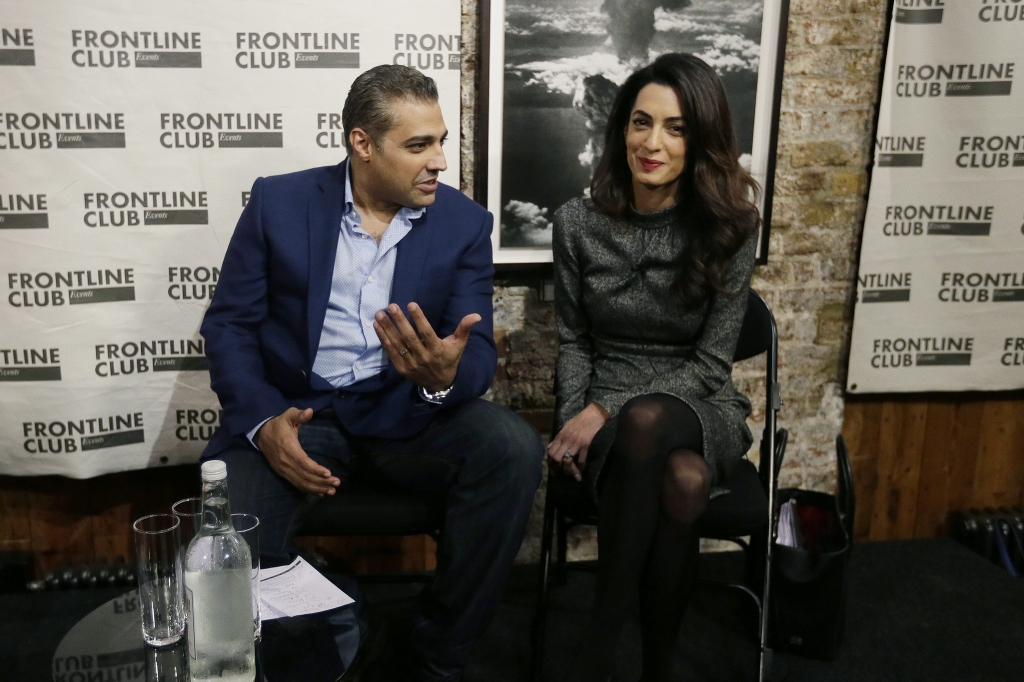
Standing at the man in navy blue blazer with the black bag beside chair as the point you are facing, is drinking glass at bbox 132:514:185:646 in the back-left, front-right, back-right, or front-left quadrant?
back-right

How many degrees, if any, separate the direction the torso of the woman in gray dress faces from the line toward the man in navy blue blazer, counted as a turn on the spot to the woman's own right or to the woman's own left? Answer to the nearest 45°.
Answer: approximately 90° to the woman's own right

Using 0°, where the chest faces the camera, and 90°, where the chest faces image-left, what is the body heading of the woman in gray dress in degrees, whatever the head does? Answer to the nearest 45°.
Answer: approximately 0°

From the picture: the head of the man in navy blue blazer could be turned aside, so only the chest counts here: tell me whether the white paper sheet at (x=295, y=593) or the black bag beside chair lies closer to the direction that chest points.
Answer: the white paper sheet

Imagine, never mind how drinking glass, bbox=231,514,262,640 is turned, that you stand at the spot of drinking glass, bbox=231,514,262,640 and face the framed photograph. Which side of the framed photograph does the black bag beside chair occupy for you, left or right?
right

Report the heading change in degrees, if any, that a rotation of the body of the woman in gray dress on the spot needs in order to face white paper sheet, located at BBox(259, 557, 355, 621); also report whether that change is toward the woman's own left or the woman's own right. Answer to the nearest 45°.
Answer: approximately 45° to the woman's own right

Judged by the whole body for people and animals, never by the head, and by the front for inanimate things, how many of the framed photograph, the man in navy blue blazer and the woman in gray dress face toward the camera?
3

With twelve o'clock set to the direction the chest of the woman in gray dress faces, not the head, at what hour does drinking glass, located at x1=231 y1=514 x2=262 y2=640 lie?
The drinking glass is roughly at 1 o'clock from the woman in gray dress.

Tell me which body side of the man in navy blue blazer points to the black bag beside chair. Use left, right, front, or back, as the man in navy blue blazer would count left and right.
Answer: left
